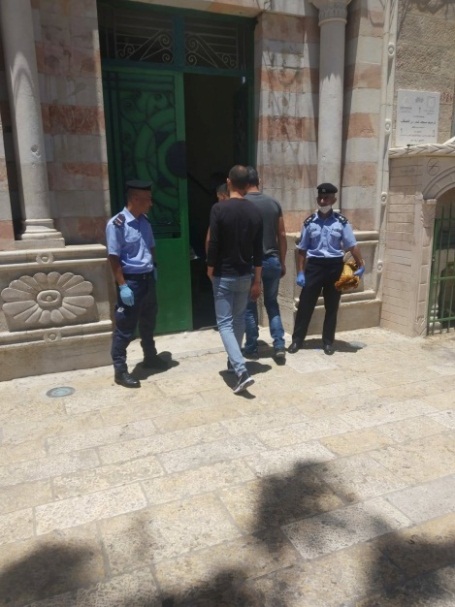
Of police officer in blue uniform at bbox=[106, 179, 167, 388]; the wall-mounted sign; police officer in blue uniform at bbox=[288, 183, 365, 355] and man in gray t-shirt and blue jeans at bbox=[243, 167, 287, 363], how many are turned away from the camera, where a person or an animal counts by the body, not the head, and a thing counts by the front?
1

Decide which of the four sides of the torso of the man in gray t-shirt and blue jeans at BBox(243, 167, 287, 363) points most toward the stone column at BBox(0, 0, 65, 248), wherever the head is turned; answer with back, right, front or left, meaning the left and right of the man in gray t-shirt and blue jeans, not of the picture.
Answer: left

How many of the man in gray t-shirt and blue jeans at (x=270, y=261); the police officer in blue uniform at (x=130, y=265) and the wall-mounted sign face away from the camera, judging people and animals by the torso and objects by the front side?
1

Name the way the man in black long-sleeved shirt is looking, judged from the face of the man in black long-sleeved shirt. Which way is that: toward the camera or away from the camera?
away from the camera

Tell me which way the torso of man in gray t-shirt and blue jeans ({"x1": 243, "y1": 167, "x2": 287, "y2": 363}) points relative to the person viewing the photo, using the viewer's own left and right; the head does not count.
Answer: facing away from the viewer

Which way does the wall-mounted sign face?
toward the camera

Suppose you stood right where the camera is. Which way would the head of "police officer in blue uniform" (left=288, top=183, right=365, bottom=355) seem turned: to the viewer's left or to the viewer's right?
to the viewer's left

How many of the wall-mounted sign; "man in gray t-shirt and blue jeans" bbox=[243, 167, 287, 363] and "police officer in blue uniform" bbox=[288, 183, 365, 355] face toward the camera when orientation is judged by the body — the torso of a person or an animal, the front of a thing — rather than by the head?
2

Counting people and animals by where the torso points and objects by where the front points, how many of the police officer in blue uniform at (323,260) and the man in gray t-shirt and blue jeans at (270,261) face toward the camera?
1

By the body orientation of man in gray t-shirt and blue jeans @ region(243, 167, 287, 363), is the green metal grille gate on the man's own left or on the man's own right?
on the man's own right

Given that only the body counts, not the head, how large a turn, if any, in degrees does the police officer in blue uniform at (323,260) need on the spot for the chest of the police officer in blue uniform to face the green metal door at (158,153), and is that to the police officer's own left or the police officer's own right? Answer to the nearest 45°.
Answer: approximately 90° to the police officer's own right
